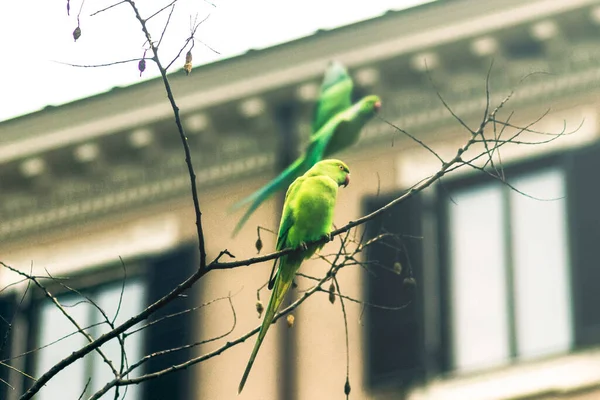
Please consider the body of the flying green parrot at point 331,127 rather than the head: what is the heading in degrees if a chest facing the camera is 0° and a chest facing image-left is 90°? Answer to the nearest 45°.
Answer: approximately 270°

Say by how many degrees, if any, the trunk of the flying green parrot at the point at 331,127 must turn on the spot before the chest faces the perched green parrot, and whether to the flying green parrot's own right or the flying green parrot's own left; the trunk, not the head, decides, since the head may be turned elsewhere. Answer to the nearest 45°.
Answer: approximately 90° to the flying green parrot's own right
